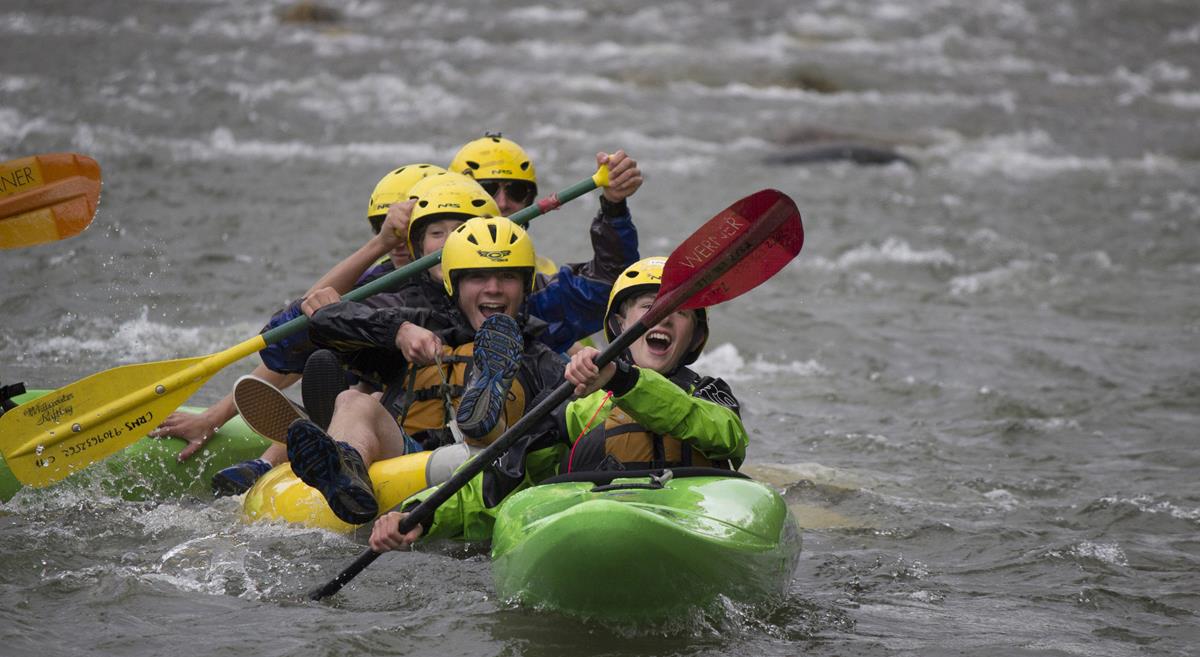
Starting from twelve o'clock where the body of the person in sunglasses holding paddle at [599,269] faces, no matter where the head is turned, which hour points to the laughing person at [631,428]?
The laughing person is roughly at 12 o'clock from the person in sunglasses holding paddle.

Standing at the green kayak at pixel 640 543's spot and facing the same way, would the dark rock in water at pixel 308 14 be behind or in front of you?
behind

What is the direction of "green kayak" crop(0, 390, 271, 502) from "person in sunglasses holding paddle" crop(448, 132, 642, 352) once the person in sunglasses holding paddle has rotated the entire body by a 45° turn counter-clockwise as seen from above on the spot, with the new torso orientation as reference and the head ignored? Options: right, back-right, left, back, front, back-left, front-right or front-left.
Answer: back-right

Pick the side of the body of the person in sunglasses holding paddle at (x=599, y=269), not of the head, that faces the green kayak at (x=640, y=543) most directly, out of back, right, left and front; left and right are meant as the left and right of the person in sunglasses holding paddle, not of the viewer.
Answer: front

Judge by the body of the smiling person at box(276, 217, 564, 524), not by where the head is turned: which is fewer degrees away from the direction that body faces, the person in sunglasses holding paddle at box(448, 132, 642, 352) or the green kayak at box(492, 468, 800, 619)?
the green kayak

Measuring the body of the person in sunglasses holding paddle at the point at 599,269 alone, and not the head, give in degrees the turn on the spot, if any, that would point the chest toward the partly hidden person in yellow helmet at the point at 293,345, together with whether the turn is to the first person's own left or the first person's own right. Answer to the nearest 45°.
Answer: approximately 90° to the first person's own right

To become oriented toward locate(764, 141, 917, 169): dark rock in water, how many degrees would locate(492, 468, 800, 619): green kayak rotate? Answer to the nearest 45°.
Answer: approximately 180°

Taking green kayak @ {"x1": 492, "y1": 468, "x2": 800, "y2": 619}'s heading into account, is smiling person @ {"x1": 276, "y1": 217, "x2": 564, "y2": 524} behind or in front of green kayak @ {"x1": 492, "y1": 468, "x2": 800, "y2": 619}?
behind

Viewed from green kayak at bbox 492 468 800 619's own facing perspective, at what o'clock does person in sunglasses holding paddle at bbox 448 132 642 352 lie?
The person in sunglasses holding paddle is roughly at 6 o'clock from the green kayak.

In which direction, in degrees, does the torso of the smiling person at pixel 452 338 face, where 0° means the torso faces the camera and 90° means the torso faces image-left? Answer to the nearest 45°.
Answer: approximately 0°

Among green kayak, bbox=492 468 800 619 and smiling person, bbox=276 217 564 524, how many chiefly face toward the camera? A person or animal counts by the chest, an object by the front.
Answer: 2

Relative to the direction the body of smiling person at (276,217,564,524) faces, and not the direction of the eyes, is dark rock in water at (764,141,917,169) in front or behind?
behind

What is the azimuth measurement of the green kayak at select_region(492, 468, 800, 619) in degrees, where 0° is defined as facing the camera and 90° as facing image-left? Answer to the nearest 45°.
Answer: approximately 0°
